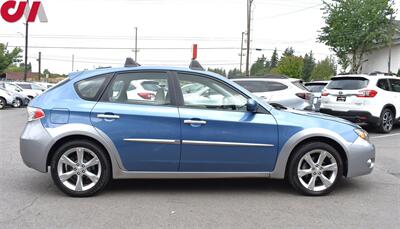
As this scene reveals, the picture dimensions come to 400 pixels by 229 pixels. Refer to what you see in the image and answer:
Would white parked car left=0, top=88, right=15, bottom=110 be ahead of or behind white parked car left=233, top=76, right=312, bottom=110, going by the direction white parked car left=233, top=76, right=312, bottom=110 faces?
ahead

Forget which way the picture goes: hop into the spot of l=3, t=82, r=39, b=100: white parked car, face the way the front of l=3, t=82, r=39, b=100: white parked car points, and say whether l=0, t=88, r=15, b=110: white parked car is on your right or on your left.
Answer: on your right

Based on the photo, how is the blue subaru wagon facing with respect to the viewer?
to the viewer's right

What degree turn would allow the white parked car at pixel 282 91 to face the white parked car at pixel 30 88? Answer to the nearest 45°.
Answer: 0° — it already faces it

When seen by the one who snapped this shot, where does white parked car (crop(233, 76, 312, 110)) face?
facing away from the viewer and to the left of the viewer

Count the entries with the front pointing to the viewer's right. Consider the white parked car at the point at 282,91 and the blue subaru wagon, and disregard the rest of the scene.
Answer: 1

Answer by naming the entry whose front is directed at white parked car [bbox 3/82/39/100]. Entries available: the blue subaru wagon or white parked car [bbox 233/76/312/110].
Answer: white parked car [bbox 233/76/312/110]

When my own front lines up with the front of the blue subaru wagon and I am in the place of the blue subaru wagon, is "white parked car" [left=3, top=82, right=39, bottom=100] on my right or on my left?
on my left

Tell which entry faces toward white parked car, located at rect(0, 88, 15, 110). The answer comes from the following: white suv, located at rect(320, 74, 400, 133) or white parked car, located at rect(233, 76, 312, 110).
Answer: white parked car, located at rect(233, 76, 312, 110)

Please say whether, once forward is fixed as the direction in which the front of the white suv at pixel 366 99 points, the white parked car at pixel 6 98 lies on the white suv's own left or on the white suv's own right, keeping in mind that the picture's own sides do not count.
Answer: on the white suv's own left

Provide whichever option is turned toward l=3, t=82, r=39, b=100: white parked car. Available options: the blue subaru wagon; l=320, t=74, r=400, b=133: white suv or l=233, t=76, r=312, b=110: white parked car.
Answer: l=233, t=76, r=312, b=110: white parked car

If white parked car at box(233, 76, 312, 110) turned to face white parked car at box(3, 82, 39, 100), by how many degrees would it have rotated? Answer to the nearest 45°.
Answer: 0° — it already faces it
